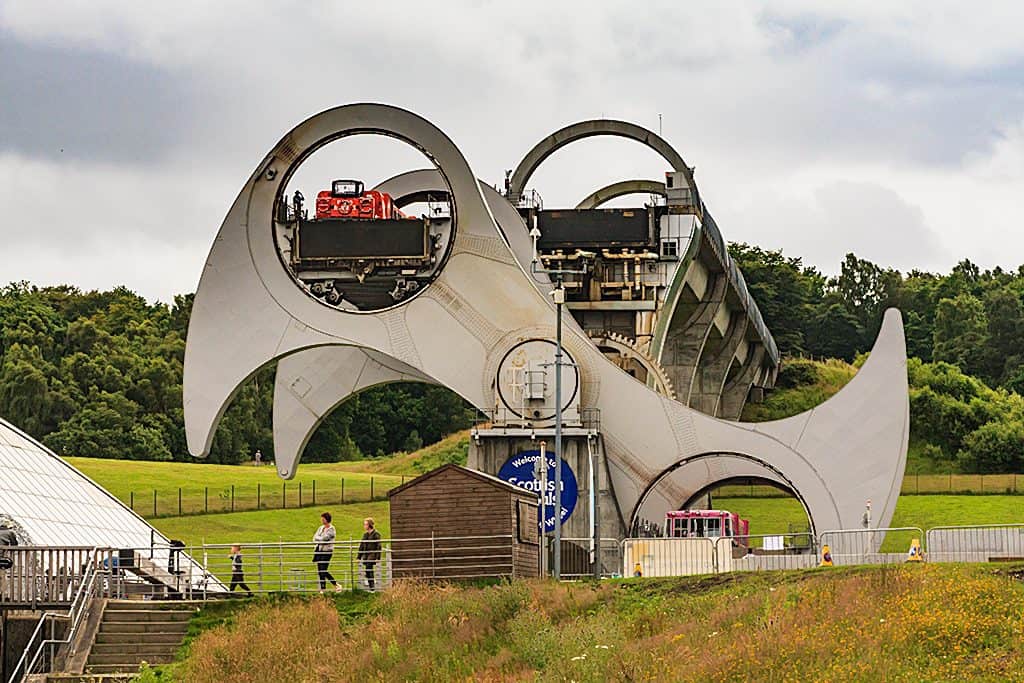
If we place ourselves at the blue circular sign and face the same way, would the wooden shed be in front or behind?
in front

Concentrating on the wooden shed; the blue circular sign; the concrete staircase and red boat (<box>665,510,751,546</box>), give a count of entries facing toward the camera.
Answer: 3

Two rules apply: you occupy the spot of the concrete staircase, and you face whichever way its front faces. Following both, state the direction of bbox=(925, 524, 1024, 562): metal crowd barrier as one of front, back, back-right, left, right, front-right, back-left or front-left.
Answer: left

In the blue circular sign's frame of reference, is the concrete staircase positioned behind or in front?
in front

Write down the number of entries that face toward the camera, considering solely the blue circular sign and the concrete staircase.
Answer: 2

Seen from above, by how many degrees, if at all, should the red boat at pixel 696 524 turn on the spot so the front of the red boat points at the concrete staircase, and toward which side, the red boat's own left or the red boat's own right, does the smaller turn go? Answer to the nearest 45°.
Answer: approximately 45° to the red boat's own right
